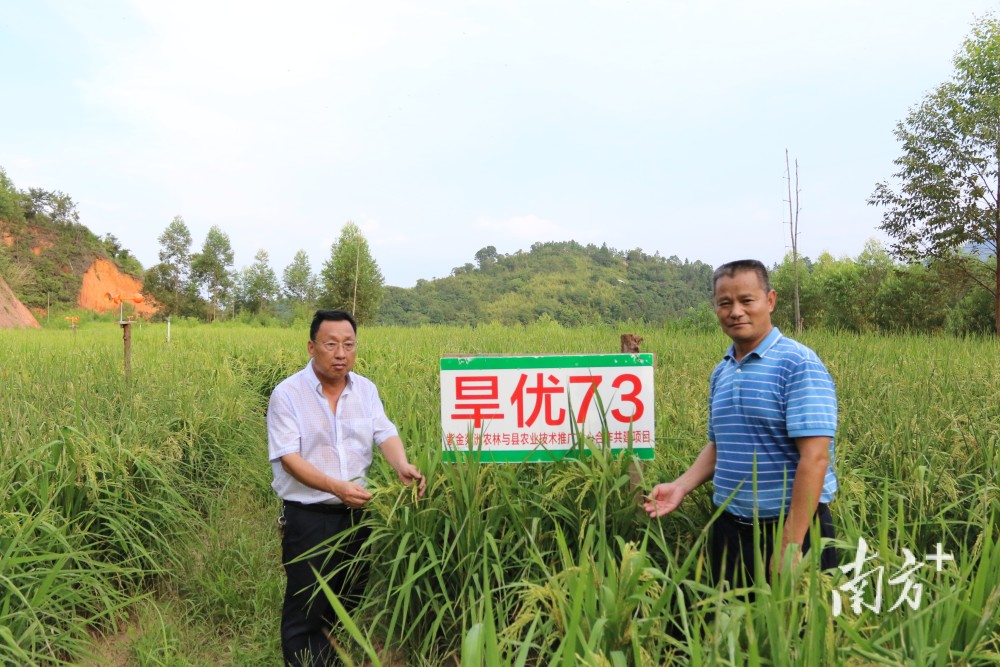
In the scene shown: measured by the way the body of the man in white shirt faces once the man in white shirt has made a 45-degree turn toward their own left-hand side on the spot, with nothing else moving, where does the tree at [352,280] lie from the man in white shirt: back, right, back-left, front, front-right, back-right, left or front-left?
left

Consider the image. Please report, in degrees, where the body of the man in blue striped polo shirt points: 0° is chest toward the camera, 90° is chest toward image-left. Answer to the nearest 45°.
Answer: approximately 45°

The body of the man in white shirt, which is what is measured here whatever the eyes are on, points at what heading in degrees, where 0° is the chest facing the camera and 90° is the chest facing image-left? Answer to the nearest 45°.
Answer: approximately 315°

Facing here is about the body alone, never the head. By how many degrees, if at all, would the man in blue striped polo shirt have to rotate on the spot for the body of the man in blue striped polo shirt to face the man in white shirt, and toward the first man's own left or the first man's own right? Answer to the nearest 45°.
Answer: approximately 45° to the first man's own right

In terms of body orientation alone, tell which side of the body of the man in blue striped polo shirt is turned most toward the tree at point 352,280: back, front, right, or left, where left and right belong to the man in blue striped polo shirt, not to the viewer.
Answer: right
